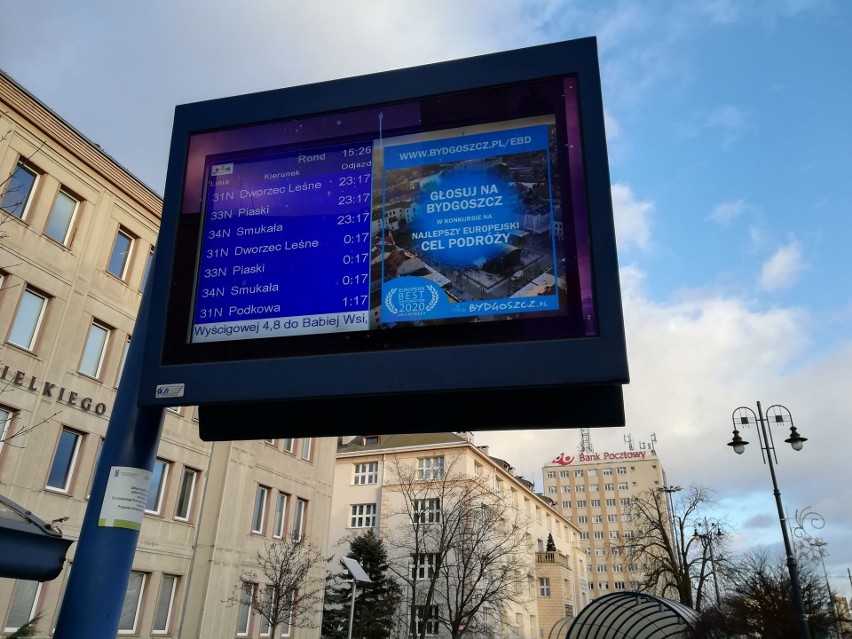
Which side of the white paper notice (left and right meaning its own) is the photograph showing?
front

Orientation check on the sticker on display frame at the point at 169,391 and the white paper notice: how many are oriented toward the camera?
2

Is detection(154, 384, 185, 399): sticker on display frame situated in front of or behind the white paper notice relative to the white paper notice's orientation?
in front

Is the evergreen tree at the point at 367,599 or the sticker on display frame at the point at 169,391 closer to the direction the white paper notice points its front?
the sticker on display frame

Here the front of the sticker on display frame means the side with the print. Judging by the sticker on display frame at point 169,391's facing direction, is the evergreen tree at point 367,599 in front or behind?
behind

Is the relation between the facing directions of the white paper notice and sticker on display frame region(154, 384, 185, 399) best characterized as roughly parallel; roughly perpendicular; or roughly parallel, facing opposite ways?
roughly parallel

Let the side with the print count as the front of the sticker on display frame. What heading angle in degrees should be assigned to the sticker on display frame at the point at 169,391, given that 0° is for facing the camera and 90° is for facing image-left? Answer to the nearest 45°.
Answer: approximately 0°

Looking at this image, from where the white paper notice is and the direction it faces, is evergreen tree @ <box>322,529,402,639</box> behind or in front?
behind
